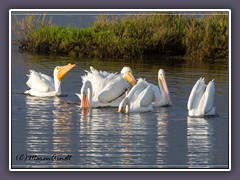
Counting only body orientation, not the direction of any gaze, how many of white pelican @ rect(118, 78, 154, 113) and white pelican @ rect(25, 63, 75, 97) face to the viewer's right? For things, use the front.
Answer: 1

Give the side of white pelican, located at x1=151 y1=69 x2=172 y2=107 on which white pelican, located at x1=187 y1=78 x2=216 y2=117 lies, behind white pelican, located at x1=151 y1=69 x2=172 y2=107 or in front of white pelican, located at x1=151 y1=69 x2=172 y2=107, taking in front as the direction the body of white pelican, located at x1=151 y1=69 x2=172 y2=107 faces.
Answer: in front

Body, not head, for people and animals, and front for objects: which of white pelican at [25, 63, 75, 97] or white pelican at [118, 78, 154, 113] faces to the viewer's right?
white pelican at [25, 63, 75, 97]

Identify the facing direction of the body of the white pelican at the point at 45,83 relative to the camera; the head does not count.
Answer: to the viewer's right

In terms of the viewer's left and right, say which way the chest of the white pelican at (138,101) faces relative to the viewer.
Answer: facing the viewer and to the left of the viewer

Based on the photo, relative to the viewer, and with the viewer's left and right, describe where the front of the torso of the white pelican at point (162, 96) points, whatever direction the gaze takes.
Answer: facing the viewer and to the right of the viewer

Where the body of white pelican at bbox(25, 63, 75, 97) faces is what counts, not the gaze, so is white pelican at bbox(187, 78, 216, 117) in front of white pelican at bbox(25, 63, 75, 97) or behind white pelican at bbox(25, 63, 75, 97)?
in front

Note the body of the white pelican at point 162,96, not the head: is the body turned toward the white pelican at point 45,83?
no
